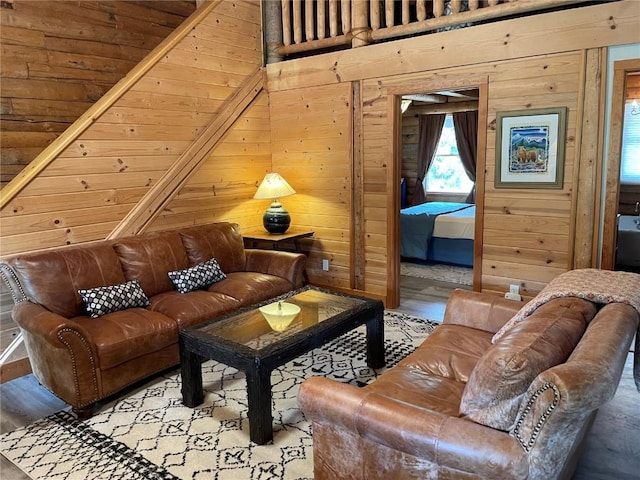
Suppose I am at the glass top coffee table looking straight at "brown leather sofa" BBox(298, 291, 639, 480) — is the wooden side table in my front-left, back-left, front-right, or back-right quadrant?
back-left

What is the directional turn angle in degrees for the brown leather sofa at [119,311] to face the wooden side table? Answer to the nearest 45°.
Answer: approximately 90° to its left

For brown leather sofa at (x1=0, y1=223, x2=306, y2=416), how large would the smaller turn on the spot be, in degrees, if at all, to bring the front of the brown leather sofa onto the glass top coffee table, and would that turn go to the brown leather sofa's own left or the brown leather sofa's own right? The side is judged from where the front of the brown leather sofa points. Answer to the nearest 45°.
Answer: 0° — it already faces it

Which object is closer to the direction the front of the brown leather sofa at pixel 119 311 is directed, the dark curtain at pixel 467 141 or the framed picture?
the framed picture

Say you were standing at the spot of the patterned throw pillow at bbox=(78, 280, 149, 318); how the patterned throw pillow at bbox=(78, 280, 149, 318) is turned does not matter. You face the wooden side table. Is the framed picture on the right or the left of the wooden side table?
right

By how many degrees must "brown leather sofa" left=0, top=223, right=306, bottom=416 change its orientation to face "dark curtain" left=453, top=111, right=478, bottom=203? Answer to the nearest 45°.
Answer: approximately 90° to its left

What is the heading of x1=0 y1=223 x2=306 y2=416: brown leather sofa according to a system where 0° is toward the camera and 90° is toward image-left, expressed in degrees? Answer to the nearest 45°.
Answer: approximately 315°

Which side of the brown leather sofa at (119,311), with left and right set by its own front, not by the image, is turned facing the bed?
left

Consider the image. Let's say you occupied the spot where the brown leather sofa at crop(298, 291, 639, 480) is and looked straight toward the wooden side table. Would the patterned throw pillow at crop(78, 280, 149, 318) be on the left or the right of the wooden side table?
left

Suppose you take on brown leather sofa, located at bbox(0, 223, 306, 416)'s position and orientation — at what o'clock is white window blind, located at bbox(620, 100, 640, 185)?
The white window blind is roughly at 10 o'clock from the brown leather sofa.

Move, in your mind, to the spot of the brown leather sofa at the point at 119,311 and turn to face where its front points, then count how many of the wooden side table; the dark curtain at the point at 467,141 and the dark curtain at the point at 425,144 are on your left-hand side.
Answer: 3
